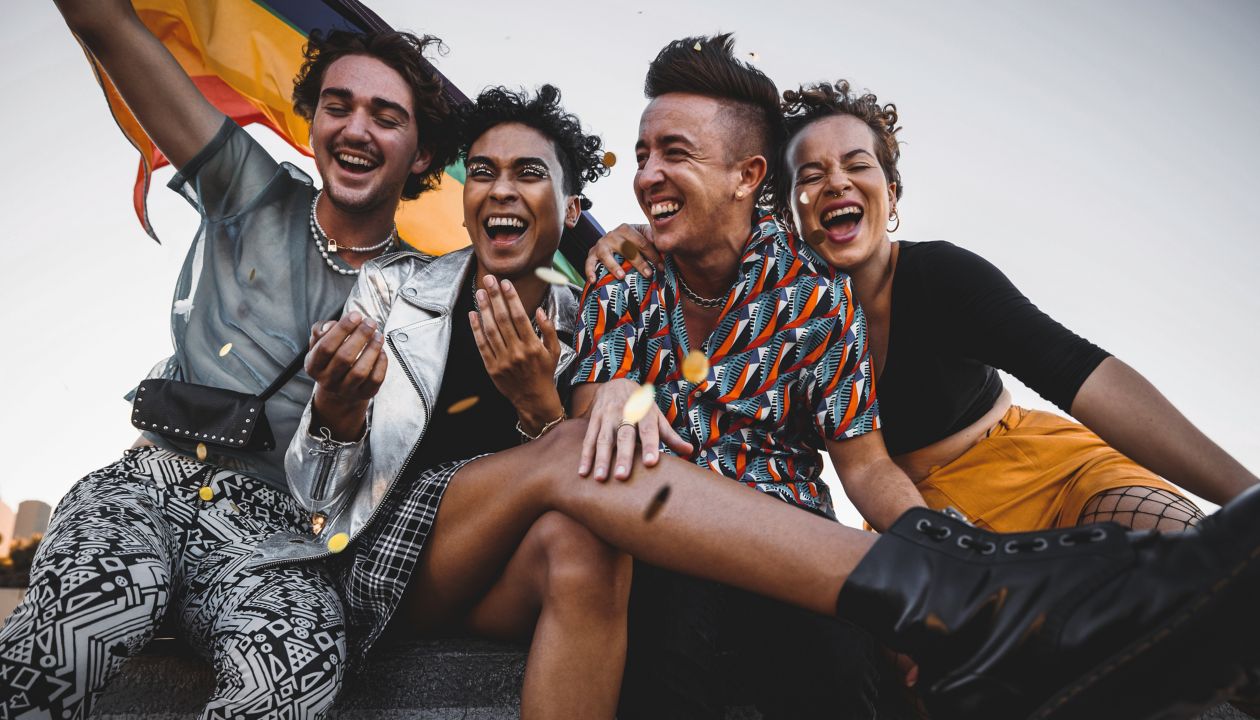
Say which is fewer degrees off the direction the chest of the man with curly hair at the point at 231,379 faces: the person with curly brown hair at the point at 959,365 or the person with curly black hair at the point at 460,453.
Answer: the person with curly black hair

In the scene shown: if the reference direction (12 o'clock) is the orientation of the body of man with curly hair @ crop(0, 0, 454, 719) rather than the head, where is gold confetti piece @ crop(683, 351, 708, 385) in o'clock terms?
The gold confetti piece is roughly at 10 o'clock from the man with curly hair.

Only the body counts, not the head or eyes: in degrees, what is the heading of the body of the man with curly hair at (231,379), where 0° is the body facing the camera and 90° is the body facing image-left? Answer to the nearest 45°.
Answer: approximately 0°

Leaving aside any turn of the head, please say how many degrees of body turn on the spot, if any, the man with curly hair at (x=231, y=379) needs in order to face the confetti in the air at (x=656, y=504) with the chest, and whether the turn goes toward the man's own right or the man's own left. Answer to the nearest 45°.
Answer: approximately 45° to the man's own left

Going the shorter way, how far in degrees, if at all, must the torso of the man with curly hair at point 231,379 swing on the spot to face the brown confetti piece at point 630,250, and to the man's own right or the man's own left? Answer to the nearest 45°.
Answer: approximately 90° to the man's own left

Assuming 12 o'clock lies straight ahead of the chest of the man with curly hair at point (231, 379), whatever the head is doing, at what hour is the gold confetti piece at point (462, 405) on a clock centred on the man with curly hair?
The gold confetti piece is roughly at 10 o'clock from the man with curly hair.

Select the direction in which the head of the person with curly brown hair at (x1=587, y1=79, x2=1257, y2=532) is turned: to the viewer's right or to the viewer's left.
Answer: to the viewer's left

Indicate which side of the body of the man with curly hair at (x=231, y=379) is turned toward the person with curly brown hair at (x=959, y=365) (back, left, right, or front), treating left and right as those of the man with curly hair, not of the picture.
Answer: left

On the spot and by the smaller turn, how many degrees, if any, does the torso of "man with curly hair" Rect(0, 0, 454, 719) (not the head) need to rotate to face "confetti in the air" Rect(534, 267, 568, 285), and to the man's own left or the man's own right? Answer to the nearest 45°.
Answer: approximately 90° to the man's own left

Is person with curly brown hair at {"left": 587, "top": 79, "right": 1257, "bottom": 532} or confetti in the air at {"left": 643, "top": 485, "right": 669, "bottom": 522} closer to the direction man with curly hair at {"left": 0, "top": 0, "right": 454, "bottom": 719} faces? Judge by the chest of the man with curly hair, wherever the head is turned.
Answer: the confetti in the air
